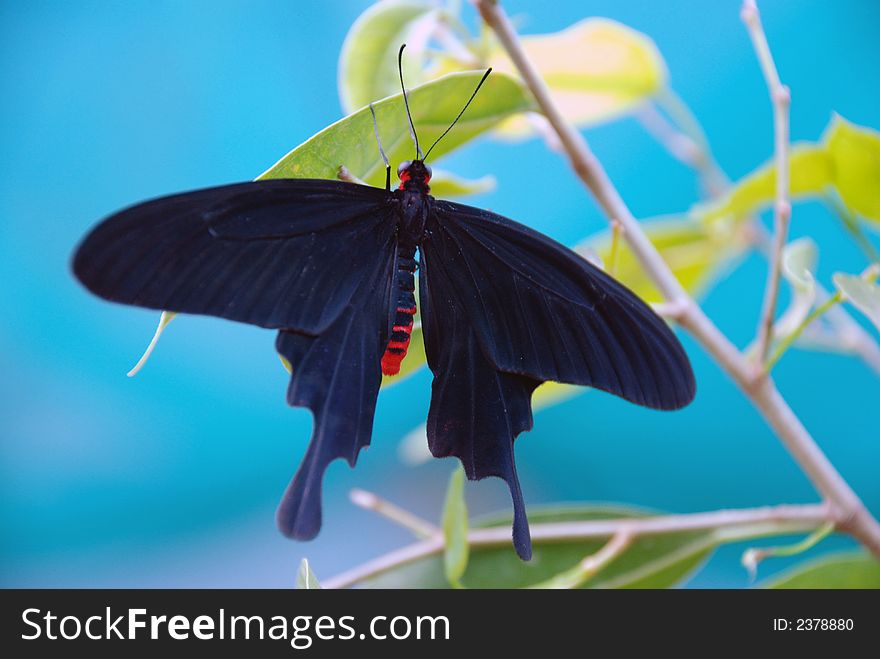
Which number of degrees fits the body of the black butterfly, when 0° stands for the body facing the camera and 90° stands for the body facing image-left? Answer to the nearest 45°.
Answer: approximately 180°
